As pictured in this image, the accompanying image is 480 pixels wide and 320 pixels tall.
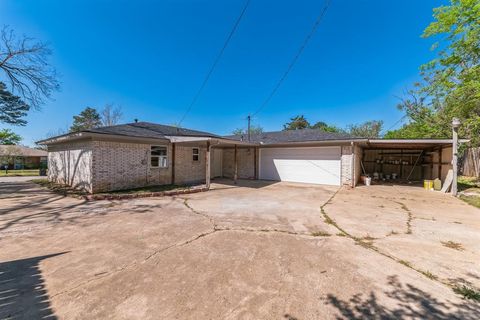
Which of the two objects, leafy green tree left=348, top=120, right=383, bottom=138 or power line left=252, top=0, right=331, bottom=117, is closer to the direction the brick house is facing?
the power line

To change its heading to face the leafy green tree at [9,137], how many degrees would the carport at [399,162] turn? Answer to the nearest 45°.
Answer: approximately 90° to its right

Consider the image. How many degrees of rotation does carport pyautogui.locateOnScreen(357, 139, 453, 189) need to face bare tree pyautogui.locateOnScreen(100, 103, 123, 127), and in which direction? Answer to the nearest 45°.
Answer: approximately 90° to its right

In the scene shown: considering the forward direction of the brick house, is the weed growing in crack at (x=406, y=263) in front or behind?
in front

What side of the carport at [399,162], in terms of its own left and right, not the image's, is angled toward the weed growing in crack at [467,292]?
front

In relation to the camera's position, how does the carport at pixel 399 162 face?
facing the viewer

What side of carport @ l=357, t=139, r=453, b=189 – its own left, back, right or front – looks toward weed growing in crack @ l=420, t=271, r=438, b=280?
front

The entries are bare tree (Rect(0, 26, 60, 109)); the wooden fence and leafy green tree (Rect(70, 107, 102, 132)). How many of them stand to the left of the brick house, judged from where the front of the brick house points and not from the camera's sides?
1

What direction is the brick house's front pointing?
toward the camera

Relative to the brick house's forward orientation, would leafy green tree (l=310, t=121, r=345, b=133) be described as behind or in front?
behind

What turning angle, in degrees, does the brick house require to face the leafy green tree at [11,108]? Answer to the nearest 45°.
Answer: approximately 90° to its right

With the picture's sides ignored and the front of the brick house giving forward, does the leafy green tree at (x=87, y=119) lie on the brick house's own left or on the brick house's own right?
on the brick house's own right

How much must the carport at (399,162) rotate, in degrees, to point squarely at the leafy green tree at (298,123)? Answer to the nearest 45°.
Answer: approximately 135° to its right

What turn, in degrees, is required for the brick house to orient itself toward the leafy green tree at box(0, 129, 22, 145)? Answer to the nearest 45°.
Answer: approximately 135° to its right

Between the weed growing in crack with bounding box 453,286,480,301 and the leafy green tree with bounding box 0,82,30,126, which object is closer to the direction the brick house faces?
the weed growing in crack

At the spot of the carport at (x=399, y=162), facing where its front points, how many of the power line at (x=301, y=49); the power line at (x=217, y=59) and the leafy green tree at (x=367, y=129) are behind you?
1
